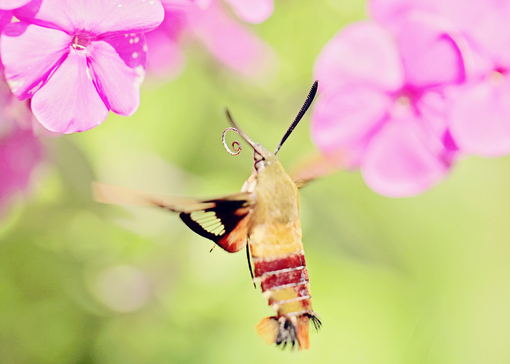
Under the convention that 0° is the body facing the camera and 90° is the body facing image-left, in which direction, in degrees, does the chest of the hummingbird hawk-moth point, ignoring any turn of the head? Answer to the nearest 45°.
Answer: approximately 135°
